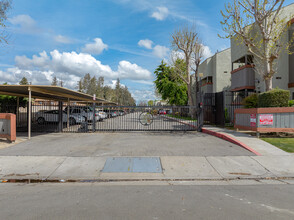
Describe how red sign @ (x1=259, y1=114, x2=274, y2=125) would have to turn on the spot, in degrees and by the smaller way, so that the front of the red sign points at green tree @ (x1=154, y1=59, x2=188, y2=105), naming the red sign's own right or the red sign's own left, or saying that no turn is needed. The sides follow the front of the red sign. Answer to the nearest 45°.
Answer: approximately 135° to the red sign's own right

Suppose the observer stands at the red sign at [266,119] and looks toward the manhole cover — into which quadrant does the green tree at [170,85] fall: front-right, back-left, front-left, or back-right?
back-right

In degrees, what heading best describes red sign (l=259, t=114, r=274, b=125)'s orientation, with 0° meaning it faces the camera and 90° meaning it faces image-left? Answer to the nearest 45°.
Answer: approximately 0°

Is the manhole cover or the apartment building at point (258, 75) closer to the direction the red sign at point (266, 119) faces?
the manhole cover

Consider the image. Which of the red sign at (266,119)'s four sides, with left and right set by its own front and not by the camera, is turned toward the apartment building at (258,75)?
back

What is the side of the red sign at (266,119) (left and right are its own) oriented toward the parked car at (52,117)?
right

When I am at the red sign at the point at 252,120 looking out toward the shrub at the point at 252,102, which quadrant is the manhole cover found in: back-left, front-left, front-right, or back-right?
back-left

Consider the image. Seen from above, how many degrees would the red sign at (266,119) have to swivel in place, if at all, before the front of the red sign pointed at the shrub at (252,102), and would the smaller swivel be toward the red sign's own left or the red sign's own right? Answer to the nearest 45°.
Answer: approximately 180°
